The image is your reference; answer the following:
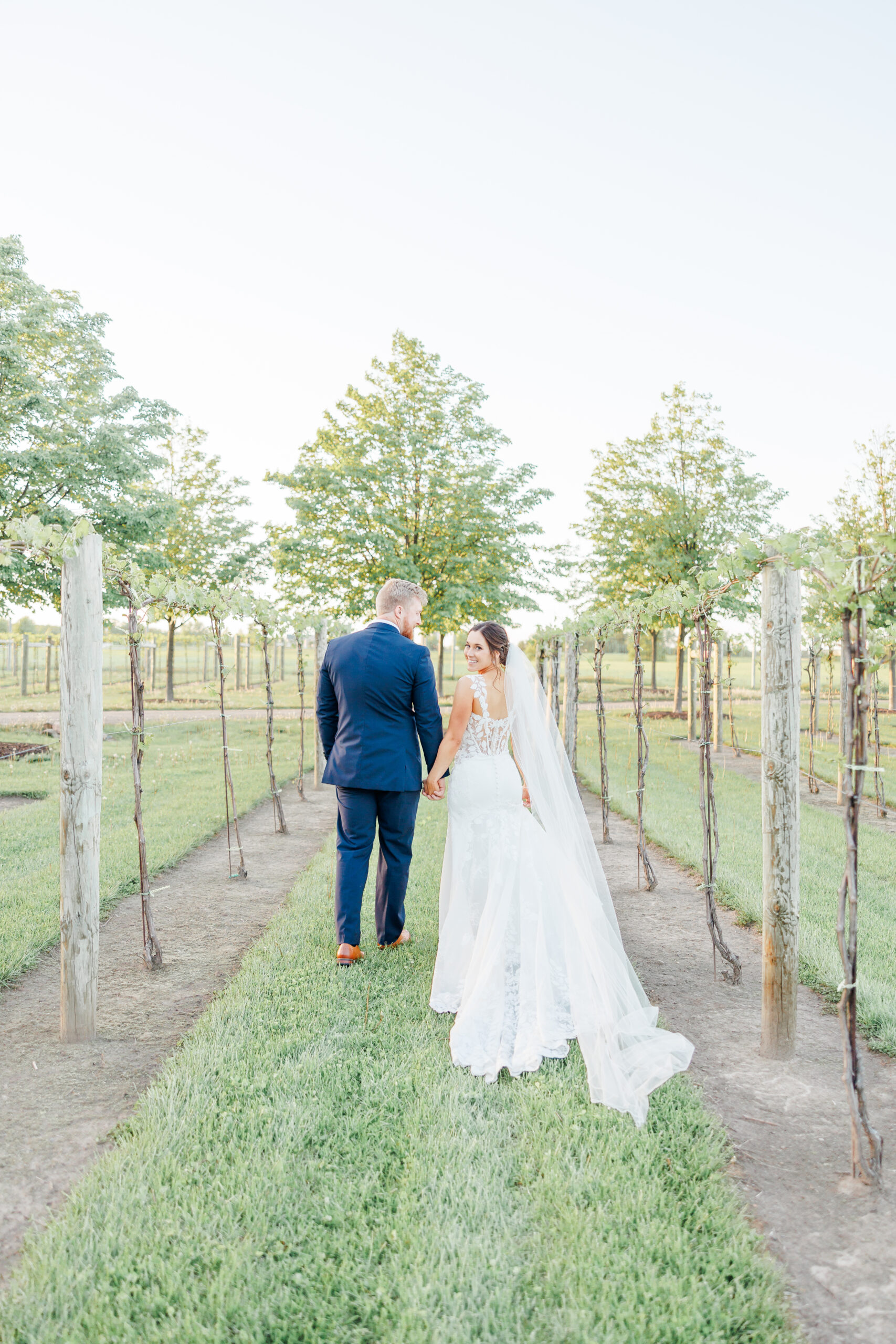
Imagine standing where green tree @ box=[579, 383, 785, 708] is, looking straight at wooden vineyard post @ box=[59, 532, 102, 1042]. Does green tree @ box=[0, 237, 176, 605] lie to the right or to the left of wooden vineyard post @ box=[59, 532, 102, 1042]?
right

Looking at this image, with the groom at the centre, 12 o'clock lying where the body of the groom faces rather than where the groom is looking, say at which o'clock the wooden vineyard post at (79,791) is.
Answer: The wooden vineyard post is roughly at 8 o'clock from the groom.

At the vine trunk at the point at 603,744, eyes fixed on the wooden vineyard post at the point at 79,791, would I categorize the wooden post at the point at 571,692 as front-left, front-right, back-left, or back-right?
back-right

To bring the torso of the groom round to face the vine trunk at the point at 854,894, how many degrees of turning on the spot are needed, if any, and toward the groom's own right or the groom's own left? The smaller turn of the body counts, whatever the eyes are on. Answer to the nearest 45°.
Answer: approximately 135° to the groom's own right

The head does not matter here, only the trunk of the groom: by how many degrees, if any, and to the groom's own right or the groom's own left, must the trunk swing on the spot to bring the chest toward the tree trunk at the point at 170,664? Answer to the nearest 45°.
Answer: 0° — they already face it

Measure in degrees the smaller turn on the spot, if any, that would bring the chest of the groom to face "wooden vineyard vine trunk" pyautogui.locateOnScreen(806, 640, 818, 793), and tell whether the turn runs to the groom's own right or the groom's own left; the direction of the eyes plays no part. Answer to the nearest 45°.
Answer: approximately 45° to the groom's own right

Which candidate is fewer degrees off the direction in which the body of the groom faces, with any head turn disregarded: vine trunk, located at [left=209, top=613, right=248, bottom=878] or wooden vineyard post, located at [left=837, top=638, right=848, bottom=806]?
the vine trunk

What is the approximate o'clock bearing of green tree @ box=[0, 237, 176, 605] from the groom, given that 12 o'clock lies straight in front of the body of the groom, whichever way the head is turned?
The green tree is roughly at 11 o'clock from the groom.

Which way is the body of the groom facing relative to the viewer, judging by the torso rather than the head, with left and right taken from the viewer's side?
facing away from the viewer

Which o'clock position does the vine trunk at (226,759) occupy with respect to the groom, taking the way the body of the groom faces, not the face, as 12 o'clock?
The vine trunk is roughly at 11 o'clock from the groom.
